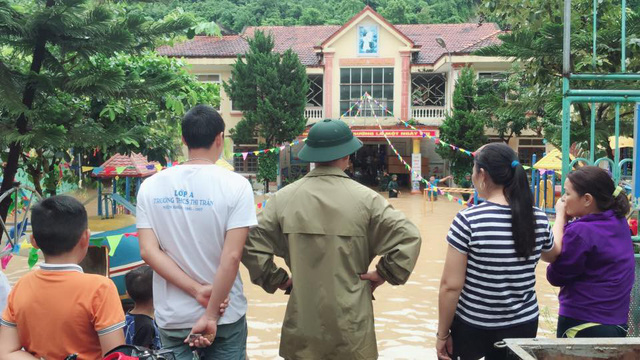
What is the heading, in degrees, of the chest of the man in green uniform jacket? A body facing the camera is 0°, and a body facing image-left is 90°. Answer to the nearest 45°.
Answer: approximately 180°

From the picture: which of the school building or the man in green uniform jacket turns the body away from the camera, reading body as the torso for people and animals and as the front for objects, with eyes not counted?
the man in green uniform jacket

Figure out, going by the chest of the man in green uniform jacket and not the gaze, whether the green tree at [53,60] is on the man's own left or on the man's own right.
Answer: on the man's own left

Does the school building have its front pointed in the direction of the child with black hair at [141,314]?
yes

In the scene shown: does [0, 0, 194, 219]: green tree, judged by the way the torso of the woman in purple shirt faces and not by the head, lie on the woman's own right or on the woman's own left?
on the woman's own left

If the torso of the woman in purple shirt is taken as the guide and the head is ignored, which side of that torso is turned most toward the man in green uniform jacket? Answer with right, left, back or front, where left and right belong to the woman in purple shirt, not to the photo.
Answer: left

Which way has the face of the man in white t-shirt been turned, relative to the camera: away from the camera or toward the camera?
away from the camera

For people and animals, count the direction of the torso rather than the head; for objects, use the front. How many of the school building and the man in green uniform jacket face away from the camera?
1

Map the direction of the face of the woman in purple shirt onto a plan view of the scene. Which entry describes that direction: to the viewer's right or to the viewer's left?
to the viewer's left

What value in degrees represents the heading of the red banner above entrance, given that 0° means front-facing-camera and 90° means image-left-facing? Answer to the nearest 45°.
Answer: approximately 0°

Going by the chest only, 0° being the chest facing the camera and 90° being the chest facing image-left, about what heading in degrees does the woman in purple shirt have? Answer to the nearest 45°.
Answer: approximately 135°

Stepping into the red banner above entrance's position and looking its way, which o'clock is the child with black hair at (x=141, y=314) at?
The child with black hair is roughly at 12 o'clock from the red banner above entrance.
